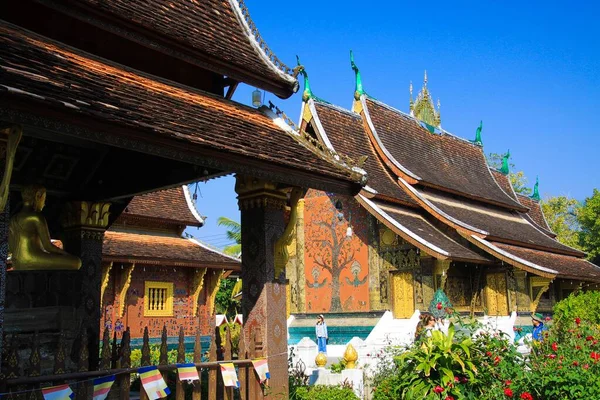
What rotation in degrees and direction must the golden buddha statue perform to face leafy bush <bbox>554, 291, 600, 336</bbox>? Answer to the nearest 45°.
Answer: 0° — it already faces it

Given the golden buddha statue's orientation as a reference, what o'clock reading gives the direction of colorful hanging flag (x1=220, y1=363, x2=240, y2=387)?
The colorful hanging flag is roughly at 2 o'clock from the golden buddha statue.

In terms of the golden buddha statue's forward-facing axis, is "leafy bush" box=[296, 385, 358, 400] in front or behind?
in front

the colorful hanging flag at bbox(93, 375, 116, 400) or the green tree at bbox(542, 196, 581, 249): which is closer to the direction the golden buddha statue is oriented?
the green tree

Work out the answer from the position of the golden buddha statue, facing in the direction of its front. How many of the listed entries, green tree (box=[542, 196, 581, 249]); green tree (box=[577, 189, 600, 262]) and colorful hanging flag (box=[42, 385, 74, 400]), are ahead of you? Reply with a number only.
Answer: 2

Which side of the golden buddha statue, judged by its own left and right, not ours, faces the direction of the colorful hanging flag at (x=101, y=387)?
right

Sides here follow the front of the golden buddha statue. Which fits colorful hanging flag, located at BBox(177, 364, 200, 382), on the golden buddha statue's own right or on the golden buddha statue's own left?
on the golden buddha statue's own right

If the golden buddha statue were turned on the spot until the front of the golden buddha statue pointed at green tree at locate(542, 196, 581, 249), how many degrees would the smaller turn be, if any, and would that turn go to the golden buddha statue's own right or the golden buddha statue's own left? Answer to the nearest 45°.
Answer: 0° — it already faces it

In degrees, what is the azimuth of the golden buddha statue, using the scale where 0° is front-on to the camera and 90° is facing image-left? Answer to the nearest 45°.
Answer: approximately 225°

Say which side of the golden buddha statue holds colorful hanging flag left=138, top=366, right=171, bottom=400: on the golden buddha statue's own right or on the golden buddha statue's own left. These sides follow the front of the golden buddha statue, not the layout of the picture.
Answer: on the golden buddha statue's own right
